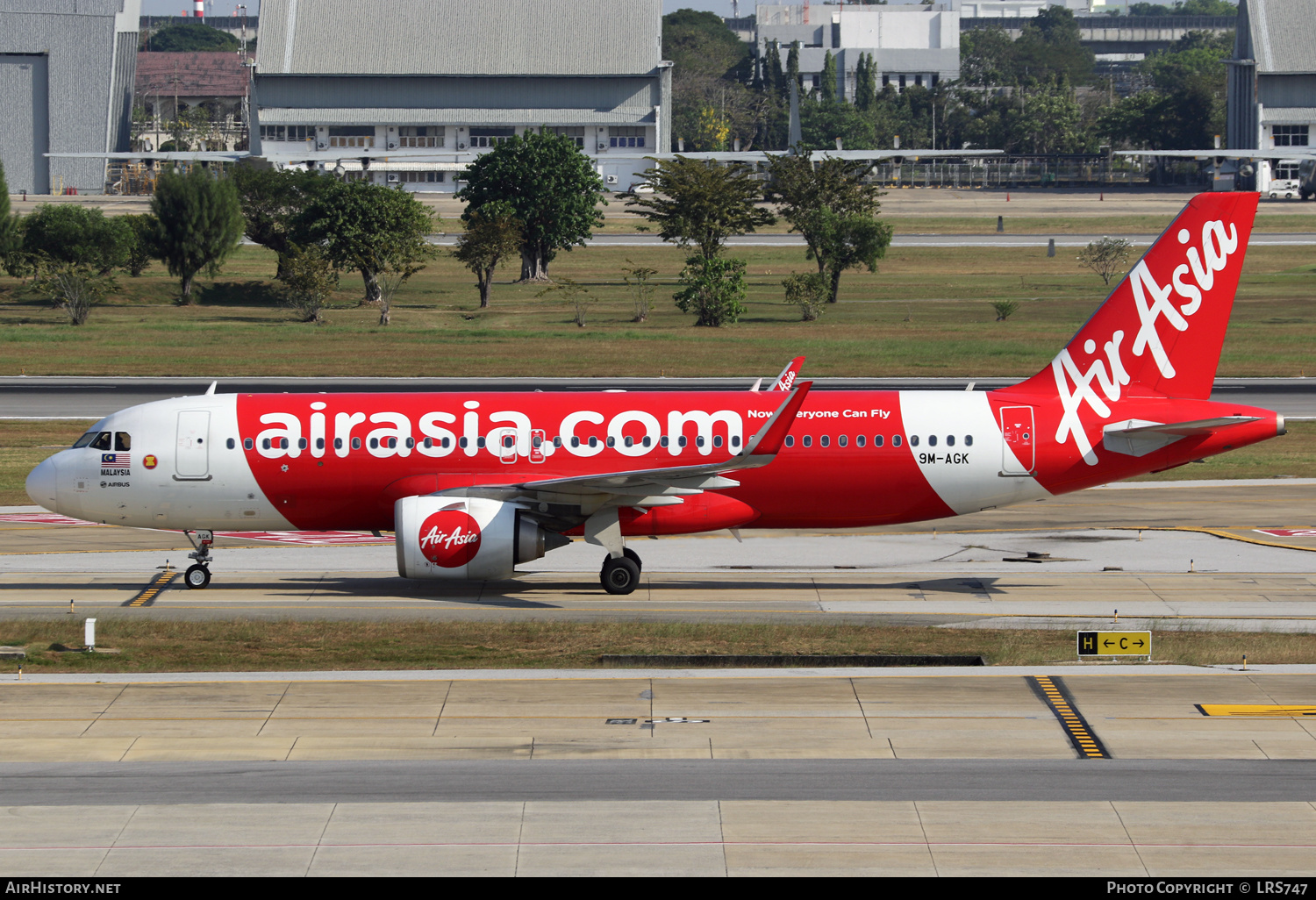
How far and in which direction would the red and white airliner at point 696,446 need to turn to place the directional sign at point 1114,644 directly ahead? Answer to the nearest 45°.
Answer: approximately 135° to its left

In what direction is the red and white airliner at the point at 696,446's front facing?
to the viewer's left

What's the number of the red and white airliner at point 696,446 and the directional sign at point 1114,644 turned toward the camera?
1

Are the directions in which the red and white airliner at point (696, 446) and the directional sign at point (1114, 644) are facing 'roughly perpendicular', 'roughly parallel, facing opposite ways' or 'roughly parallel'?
roughly perpendicular

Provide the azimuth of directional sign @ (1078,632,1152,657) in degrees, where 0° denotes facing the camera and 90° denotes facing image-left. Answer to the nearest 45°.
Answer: approximately 0°
